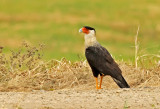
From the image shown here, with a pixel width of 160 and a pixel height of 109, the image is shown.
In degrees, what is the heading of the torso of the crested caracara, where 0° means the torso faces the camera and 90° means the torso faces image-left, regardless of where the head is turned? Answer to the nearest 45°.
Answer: approximately 90°
